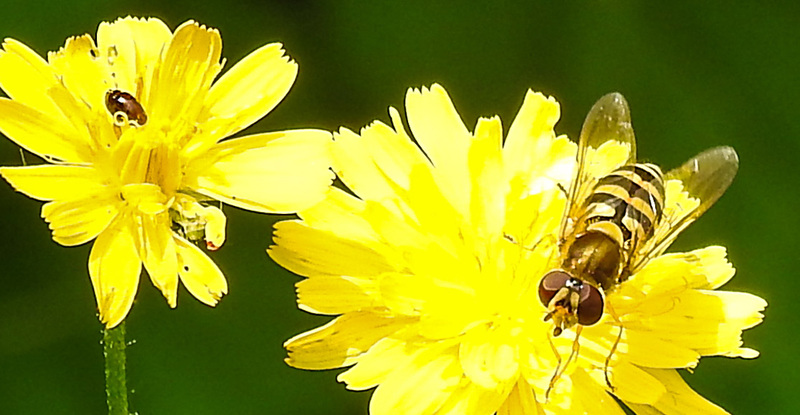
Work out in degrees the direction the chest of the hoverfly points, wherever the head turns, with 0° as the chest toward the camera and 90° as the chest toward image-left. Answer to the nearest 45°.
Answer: approximately 45°
